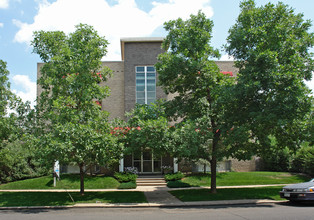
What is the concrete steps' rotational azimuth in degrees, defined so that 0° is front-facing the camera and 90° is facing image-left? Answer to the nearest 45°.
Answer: approximately 0°

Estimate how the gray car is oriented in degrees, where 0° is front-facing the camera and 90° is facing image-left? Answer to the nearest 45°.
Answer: approximately 45°

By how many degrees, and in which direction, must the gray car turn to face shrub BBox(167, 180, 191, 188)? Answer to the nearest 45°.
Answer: approximately 90° to its right
